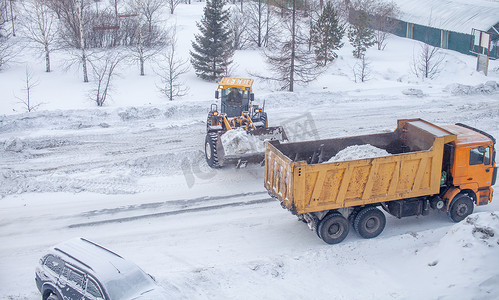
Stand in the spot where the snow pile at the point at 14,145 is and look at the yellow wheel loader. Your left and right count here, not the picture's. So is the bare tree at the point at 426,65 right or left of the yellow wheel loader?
left

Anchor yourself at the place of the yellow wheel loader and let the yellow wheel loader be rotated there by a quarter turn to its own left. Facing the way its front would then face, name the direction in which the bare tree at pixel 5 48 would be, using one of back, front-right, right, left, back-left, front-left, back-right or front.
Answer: left

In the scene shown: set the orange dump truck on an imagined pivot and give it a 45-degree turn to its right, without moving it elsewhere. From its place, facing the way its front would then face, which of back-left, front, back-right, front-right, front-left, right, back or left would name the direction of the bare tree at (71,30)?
back-left

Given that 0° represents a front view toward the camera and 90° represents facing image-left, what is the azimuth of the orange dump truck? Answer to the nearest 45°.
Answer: approximately 225°

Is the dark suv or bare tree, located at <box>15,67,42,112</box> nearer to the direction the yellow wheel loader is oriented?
the dark suv

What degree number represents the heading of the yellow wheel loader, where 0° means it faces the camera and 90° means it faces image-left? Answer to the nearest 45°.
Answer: approximately 315°
